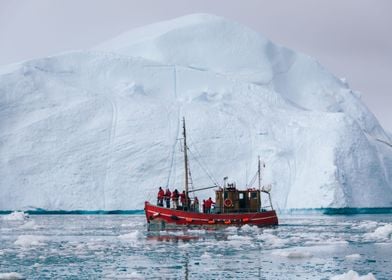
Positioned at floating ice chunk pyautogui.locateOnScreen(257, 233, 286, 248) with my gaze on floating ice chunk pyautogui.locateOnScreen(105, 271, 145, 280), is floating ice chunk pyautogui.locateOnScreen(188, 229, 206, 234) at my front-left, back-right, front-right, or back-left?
back-right

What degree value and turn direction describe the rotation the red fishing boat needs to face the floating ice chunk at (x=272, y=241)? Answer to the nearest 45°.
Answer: approximately 90° to its left

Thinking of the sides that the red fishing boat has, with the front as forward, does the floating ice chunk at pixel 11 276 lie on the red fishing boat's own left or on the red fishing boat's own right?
on the red fishing boat's own left

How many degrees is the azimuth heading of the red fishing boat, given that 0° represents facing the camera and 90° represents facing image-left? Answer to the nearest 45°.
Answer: approximately 90°

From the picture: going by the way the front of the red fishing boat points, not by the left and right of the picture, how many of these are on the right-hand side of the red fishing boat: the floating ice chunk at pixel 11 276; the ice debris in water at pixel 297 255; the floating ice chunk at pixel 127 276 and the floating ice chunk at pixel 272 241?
0

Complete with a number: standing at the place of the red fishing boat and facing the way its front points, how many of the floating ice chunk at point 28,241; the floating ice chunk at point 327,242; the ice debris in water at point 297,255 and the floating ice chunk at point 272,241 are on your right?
0

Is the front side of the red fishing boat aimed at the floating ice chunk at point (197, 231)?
no

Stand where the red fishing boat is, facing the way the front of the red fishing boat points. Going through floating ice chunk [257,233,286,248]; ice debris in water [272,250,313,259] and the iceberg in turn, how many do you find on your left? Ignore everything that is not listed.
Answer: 2

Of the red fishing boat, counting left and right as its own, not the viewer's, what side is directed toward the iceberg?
right

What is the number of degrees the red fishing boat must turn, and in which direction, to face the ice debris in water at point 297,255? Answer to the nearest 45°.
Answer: approximately 90° to its left

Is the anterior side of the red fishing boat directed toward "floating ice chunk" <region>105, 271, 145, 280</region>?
no

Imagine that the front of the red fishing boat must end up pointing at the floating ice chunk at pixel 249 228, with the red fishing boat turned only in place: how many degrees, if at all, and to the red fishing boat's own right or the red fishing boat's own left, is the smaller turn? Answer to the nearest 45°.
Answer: approximately 135° to the red fishing boat's own left
